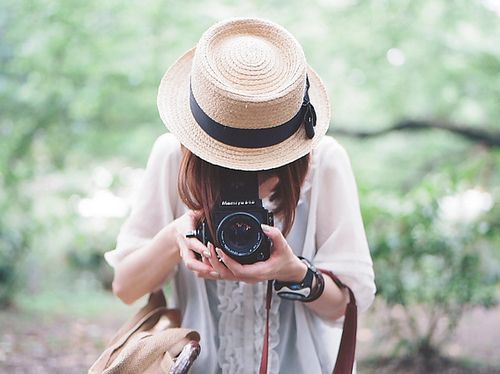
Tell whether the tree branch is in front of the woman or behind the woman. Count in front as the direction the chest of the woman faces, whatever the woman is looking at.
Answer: behind

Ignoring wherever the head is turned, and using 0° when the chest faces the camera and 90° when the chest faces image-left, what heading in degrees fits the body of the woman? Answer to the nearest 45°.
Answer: approximately 0°
